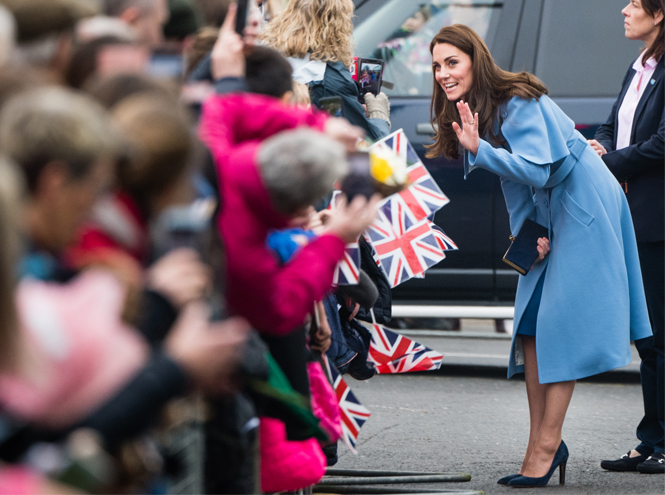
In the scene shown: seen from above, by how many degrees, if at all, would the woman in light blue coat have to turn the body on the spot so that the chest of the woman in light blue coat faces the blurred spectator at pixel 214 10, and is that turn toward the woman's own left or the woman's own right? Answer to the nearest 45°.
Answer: approximately 45° to the woman's own left

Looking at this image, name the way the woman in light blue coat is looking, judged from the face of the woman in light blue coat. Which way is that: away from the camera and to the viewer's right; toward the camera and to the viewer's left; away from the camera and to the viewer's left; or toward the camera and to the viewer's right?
toward the camera and to the viewer's left

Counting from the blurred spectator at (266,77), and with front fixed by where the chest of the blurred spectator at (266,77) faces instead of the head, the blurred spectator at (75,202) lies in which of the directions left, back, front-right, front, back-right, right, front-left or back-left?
back-right

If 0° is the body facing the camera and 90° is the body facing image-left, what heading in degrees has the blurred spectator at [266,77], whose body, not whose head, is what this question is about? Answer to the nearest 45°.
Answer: approximately 225°

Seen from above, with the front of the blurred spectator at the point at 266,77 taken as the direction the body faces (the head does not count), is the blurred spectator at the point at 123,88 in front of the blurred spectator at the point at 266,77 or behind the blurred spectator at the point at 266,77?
behind

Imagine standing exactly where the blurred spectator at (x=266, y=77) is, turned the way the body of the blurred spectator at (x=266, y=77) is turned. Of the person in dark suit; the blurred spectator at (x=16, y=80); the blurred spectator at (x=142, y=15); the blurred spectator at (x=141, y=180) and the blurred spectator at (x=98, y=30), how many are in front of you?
1

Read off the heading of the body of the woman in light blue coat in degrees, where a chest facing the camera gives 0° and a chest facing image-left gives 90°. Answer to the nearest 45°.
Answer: approximately 90°

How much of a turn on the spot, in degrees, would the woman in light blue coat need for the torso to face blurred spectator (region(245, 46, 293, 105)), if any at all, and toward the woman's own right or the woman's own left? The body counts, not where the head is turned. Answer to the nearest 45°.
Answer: approximately 45° to the woman's own left

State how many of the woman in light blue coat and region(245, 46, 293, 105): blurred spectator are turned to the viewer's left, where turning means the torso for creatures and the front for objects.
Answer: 1

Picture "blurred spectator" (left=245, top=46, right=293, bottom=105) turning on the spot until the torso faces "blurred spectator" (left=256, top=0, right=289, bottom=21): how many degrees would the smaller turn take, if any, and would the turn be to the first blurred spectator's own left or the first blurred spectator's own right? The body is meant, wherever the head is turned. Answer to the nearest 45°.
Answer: approximately 45° to the first blurred spectator's own left

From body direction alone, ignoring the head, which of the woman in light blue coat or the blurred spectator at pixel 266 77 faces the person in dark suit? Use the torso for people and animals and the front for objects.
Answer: the blurred spectator

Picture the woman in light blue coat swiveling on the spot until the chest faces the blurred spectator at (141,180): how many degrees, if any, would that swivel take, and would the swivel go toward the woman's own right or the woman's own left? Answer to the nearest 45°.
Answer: approximately 90° to the woman's own left
